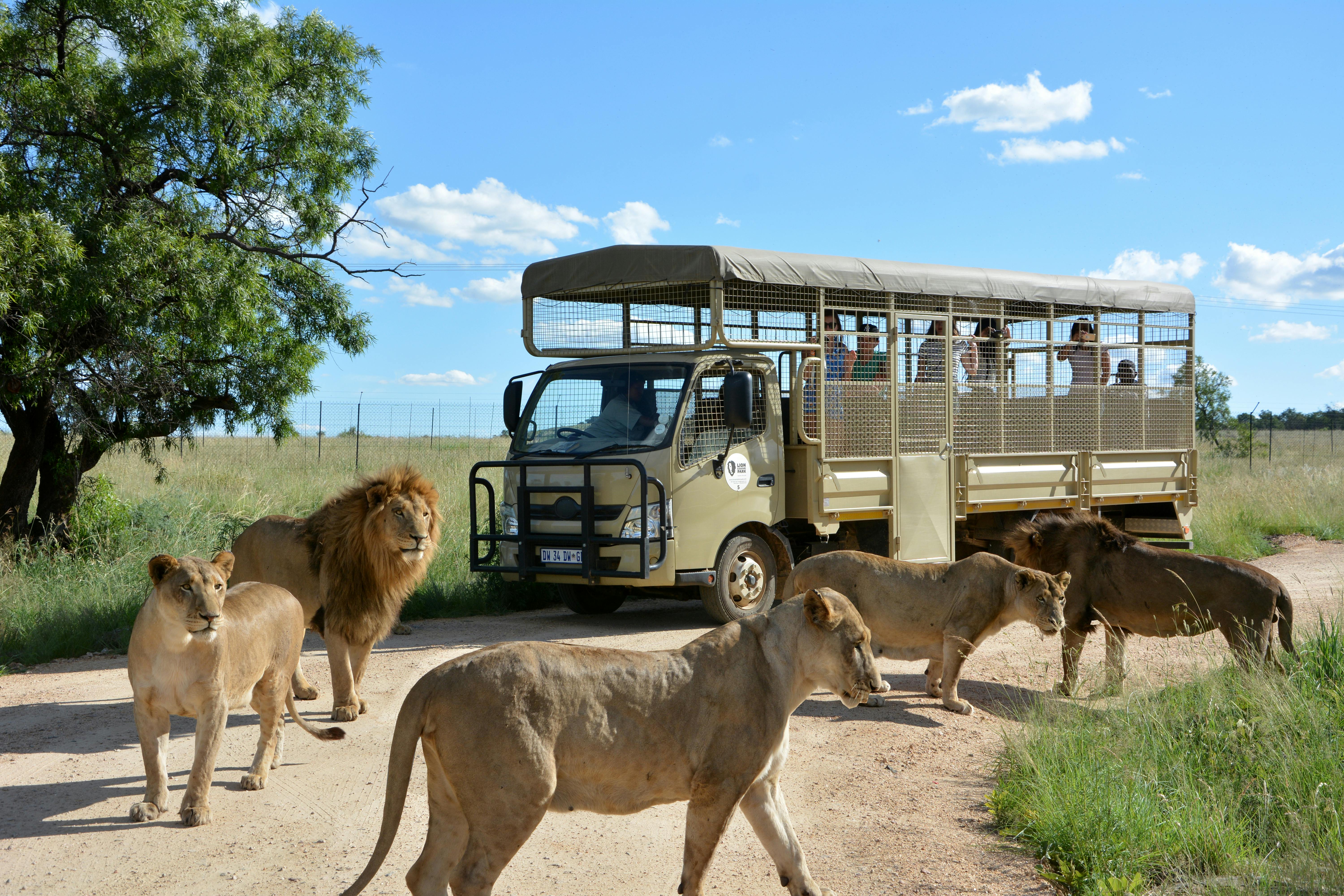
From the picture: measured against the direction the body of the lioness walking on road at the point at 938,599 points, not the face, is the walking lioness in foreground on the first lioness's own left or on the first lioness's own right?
on the first lioness's own right

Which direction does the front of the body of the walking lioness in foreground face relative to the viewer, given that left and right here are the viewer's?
facing to the right of the viewer

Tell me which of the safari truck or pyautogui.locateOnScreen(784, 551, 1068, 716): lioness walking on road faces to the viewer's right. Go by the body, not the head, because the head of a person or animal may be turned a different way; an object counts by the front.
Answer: the lioness walking on road

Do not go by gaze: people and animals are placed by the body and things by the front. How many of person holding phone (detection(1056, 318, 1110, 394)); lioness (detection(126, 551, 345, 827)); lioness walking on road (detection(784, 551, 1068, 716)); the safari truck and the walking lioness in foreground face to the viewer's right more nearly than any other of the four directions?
2

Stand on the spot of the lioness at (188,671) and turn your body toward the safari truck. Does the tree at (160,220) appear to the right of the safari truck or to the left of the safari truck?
left

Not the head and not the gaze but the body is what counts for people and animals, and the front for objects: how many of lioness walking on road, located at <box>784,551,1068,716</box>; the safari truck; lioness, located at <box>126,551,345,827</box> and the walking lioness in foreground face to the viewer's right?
2

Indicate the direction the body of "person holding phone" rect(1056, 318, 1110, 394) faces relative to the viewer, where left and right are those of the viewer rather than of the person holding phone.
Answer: facing the viewer

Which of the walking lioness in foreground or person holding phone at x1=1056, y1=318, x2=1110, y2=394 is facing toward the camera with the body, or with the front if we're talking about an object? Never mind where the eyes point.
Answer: the person holding phone

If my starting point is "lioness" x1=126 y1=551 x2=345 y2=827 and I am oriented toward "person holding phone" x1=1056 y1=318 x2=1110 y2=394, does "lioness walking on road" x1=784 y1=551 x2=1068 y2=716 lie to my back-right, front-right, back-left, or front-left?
front-right

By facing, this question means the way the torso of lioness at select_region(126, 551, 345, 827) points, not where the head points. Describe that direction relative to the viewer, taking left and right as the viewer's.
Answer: facing the viewer and to the left of the viewer

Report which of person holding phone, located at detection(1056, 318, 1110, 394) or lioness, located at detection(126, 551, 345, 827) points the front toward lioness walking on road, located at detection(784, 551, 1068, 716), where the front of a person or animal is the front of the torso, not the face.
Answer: the person holding phone

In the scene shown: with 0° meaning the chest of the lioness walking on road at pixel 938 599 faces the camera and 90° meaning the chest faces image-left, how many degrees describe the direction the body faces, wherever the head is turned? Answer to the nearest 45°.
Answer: approximately 270°

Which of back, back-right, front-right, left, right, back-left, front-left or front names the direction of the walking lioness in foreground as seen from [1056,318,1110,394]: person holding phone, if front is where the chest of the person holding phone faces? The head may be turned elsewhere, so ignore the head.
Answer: front

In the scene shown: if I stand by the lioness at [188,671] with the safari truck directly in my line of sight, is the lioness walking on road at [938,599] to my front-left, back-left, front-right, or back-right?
front-right

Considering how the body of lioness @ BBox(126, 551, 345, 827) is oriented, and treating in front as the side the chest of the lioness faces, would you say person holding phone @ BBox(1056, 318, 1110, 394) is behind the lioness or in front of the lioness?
behind

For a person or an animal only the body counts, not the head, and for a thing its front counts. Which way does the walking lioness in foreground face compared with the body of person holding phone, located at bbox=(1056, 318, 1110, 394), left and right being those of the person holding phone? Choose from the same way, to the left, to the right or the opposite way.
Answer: to the left

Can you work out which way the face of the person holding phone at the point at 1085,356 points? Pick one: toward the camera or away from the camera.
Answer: toward the camera
